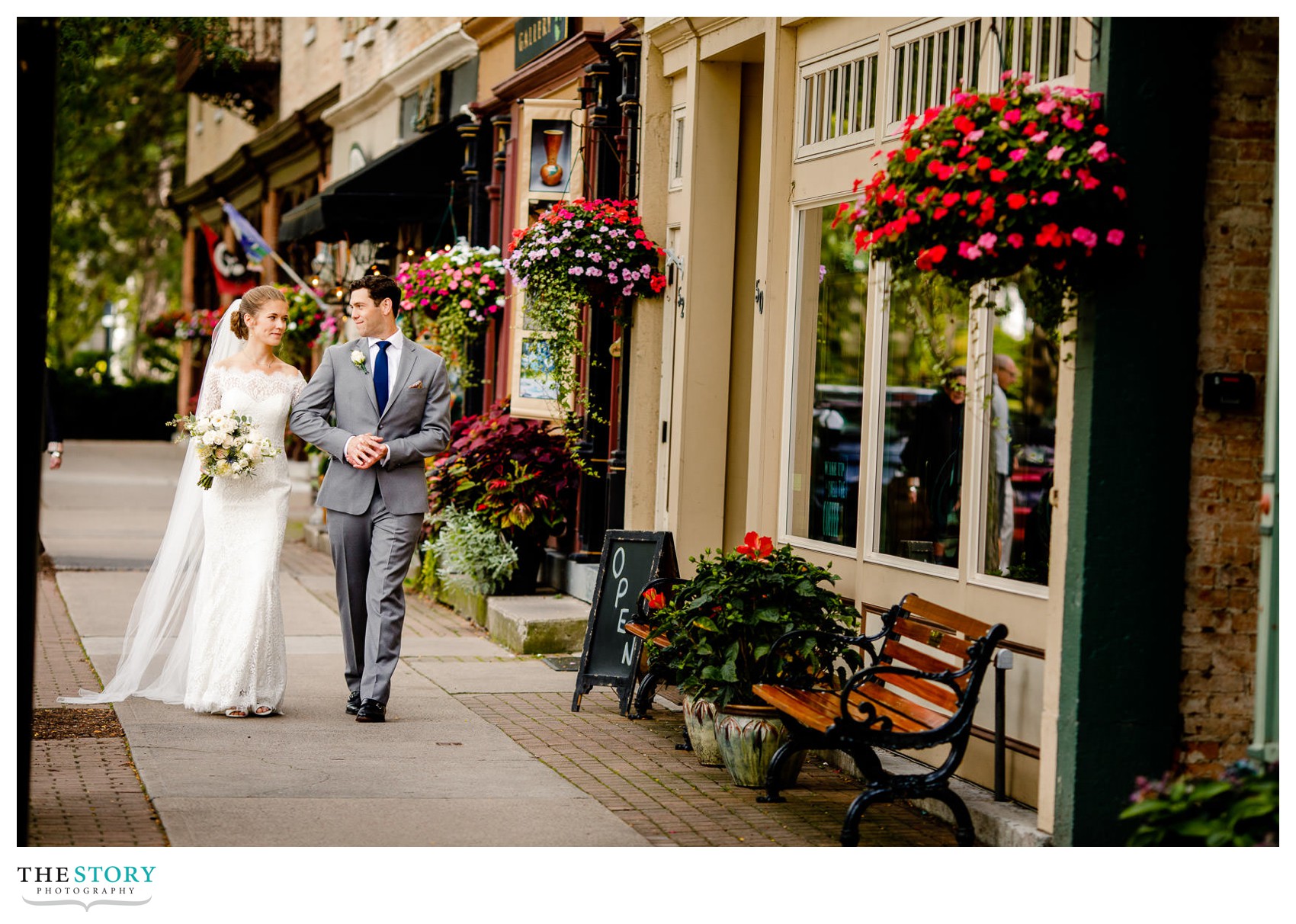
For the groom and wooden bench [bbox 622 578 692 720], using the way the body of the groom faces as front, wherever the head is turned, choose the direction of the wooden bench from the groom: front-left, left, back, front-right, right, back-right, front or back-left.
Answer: left

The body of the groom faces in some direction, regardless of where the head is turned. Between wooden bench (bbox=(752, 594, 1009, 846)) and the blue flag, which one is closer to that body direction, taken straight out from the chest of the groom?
the wooden bench

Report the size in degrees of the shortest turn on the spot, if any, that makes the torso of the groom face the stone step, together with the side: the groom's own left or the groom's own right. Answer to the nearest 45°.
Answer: approximately 135° to the groom's own left

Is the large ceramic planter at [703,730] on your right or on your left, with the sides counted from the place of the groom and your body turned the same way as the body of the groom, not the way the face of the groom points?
on your left

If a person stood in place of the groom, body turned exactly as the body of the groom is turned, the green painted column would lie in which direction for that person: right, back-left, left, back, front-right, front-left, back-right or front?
front-left

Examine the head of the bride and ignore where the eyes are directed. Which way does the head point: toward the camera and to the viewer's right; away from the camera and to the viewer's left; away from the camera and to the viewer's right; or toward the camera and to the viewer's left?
toward the camera and to the viewer's right

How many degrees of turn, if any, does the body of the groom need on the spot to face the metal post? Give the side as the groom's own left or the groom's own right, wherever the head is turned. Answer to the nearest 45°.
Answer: approximately 45° to the groom's own left

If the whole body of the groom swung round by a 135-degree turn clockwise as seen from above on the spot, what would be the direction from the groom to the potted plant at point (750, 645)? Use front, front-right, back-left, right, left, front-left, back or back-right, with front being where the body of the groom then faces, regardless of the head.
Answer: back

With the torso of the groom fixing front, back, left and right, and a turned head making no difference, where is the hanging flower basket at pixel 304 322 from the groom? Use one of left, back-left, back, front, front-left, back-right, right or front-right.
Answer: back

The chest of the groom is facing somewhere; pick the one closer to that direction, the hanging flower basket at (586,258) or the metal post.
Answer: the metal post

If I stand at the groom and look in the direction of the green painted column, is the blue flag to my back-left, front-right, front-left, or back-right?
back-left

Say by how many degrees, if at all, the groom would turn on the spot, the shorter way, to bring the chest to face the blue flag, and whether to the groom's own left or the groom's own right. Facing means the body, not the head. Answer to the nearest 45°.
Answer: approximately 180°

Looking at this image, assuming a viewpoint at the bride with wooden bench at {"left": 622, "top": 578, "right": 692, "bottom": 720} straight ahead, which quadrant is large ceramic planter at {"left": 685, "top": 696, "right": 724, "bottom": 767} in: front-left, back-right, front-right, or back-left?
front-right

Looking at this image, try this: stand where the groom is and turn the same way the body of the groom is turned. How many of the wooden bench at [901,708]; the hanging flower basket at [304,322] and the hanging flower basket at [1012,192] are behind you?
1

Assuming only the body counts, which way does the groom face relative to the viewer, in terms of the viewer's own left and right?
facing the viewer
